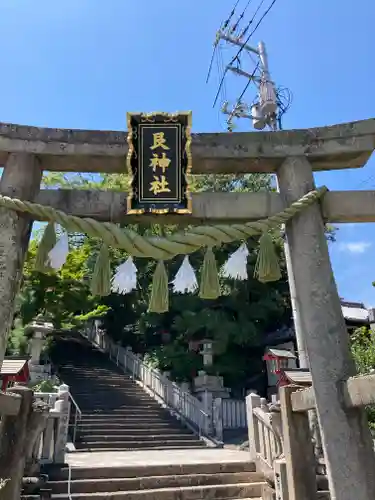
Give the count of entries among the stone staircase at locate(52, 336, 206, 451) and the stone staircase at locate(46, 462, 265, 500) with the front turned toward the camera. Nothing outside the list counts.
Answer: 2

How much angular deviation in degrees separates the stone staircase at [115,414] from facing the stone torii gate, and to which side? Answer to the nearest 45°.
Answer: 0° — it already faces it

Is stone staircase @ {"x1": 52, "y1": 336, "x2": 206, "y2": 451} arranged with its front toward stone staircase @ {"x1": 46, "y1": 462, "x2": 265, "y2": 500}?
yes

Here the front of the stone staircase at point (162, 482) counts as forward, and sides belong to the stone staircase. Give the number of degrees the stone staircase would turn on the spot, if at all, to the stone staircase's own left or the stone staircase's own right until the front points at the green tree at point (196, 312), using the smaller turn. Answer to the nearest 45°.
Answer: approximately 180°

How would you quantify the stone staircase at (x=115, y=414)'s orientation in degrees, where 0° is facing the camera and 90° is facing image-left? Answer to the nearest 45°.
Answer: approximately 0°

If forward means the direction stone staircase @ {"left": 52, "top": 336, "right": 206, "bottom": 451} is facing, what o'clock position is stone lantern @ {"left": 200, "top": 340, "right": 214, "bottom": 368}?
The stone lantern is roughly at 8 o'clock from the stone staircase.

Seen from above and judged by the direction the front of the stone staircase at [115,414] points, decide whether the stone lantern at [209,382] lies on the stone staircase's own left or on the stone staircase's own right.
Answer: on the stone staircase's own left

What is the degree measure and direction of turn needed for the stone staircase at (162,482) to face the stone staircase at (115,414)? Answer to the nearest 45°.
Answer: approximately 180°
